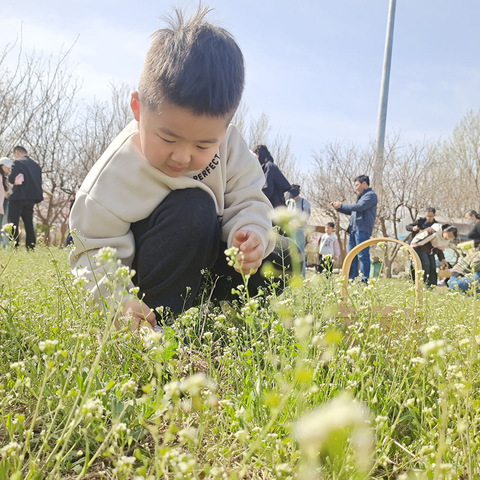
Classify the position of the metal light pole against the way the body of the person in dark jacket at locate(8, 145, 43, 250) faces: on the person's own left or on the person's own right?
on the person's own right

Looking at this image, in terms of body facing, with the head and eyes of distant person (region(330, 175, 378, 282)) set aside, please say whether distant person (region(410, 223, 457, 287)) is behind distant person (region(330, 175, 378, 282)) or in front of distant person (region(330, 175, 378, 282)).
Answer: behind

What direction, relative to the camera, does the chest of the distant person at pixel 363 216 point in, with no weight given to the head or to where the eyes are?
to the viewer's left

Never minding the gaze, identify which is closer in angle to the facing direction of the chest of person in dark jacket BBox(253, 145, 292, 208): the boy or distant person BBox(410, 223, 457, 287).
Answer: the boy

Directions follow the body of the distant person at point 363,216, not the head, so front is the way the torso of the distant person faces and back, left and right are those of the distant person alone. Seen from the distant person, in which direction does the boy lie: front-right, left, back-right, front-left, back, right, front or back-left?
left

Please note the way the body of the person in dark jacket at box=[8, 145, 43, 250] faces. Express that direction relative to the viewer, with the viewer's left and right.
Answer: facing away from the viewer and to the left of the viewer
